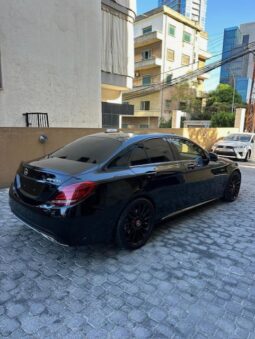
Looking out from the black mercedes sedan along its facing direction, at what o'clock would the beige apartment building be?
The beige apartment building is roughly at 10 o'clock from the black mercedes sedan.

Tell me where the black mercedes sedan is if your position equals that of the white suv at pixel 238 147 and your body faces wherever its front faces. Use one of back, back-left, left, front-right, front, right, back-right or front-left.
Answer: front-left

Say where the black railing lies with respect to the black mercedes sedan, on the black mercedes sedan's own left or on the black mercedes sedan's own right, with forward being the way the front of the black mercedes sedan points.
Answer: on the black mercedes sedan's own left

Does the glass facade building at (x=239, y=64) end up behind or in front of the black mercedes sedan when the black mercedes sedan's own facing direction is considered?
in front

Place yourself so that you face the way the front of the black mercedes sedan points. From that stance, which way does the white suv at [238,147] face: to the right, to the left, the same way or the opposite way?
the opposite way

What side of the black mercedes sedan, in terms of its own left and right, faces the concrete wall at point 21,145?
left

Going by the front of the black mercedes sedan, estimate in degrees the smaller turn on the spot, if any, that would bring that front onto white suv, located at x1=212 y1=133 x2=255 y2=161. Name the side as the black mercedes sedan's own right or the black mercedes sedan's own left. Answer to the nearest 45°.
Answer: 0° — it already faces it

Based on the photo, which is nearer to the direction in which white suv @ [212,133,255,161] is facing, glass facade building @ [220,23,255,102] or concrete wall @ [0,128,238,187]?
the concrete wall

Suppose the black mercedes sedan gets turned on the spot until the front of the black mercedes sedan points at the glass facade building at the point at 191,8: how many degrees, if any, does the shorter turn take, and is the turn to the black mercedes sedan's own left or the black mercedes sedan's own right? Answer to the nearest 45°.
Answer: approximately 45° to the black mercedes sedan's own left

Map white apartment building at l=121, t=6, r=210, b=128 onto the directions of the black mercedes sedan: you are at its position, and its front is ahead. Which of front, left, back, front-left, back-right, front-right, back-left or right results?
front-left

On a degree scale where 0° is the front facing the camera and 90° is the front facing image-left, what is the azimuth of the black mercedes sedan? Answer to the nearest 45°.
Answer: approximately 225°

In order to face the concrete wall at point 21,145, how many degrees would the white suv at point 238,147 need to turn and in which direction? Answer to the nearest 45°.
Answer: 0° — it already faces it

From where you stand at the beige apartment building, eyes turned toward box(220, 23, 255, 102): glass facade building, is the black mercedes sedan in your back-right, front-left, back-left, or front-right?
back-right

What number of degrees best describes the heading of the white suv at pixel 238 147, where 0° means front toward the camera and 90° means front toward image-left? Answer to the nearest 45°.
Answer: approximately 45°
